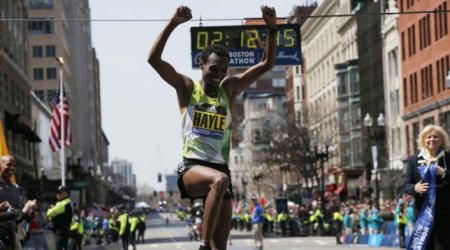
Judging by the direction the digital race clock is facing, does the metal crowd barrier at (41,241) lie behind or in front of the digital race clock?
in front

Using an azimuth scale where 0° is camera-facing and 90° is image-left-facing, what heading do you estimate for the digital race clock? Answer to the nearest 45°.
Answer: approximately 0°
